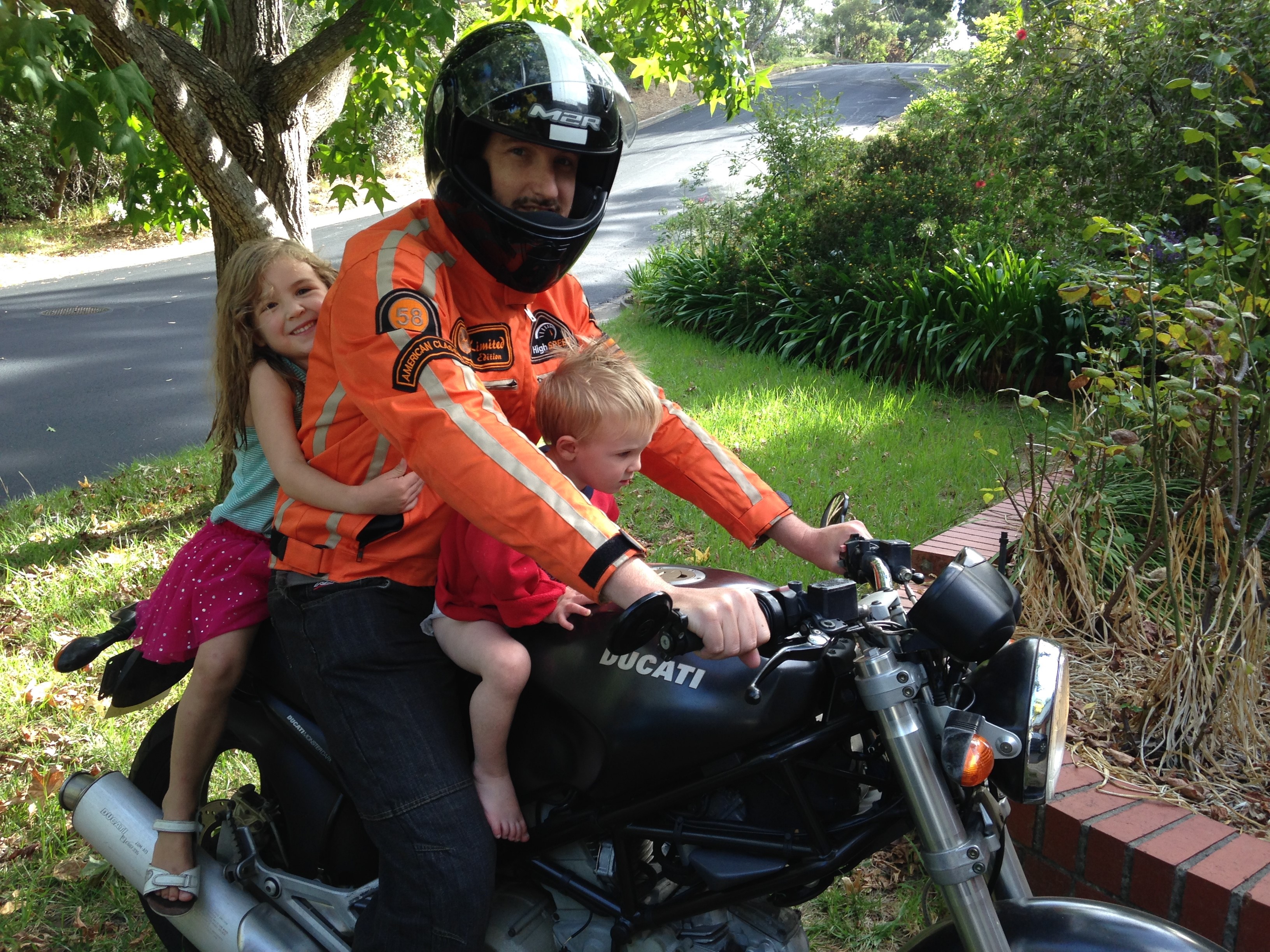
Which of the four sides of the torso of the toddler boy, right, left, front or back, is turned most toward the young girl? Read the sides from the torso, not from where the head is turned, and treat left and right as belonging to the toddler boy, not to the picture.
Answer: back

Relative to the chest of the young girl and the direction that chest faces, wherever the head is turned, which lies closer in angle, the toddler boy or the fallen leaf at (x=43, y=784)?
the toddler boy

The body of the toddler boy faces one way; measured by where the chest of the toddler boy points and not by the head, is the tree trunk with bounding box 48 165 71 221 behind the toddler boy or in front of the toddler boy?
behind

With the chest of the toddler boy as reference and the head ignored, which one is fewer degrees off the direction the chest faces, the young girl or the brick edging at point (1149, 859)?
the brick edging

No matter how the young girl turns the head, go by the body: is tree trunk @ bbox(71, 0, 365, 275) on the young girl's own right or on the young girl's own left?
on the young girl's own left

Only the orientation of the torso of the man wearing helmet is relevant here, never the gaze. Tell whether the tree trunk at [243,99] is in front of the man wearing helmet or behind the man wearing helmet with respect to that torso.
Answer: behind

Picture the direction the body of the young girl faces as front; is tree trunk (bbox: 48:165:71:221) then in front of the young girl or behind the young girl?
behind
